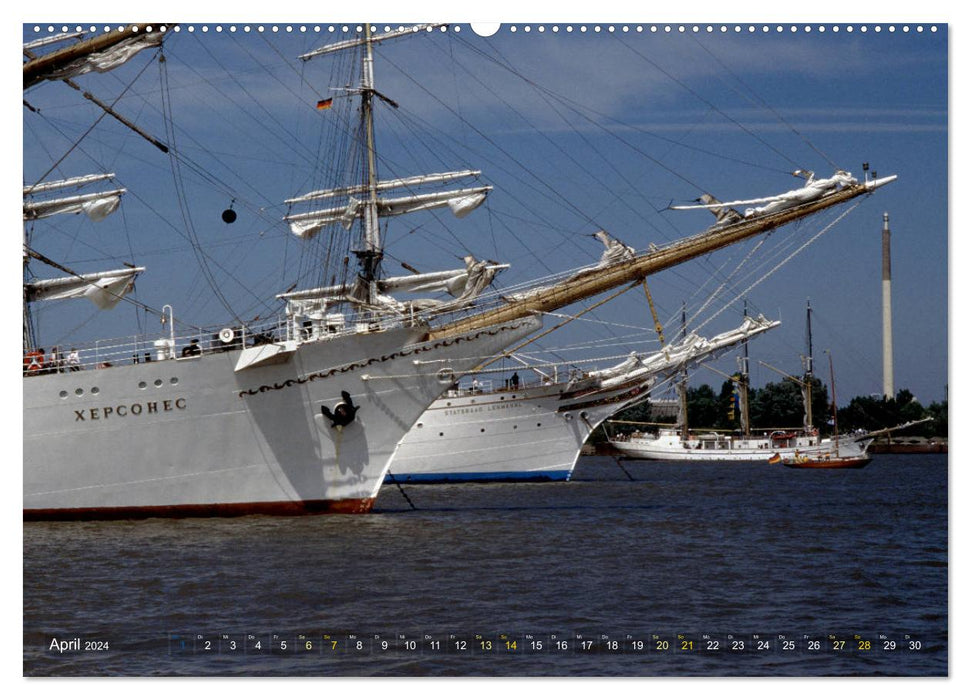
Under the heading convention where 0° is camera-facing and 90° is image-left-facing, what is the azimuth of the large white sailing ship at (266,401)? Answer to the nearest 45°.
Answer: approximately 270°
